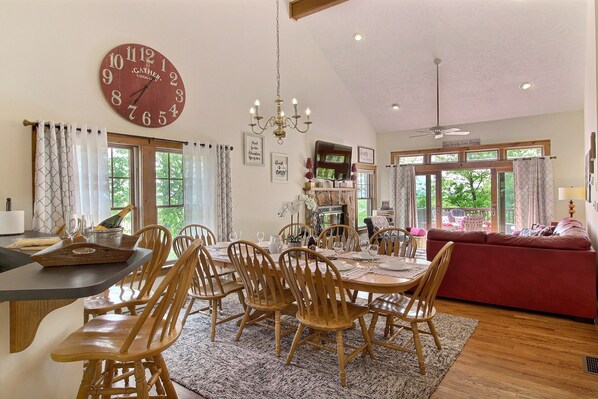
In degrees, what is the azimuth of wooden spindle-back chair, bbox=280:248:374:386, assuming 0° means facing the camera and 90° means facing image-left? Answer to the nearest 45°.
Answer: approximately 225°

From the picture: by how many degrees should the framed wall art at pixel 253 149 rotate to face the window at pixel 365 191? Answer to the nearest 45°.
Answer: approximately 90° to its left

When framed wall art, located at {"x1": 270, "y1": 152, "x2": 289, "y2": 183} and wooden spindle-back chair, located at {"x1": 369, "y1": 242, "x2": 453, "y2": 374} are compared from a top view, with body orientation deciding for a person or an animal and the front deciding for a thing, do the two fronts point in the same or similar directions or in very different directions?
very different directions

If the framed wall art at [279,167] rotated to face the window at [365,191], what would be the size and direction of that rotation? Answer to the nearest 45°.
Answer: approximately 90° to its left

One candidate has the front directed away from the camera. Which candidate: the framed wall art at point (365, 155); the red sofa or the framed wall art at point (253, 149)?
the red sofa

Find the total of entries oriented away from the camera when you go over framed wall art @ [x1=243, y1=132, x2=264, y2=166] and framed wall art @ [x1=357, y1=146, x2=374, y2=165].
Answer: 0

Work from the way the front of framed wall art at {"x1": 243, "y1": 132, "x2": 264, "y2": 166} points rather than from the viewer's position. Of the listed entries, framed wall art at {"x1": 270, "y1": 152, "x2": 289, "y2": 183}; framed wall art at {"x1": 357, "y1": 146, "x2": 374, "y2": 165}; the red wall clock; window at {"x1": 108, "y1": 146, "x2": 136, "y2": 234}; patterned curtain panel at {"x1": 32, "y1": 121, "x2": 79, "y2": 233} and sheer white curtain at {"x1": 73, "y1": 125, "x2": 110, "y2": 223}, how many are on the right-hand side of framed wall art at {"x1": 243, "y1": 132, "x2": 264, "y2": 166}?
4

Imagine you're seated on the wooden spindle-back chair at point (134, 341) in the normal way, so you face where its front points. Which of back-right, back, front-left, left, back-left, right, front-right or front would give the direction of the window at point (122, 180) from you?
front-right

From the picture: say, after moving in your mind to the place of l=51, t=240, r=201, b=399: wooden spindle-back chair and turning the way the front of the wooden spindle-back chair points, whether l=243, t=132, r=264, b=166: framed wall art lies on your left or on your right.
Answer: on your right
